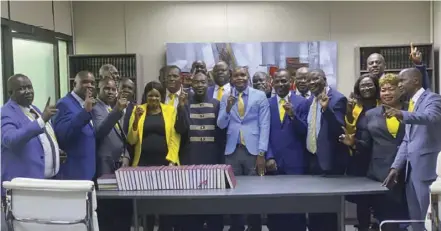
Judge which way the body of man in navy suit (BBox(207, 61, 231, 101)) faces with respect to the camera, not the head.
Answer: toward the camera

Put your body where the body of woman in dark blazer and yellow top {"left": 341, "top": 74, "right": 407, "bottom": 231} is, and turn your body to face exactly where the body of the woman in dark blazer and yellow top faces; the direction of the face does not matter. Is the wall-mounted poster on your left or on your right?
on your right

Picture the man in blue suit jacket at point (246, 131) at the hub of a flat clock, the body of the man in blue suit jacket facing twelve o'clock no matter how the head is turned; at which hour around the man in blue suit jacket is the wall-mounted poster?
The wall-mounted poster is roughly at 6 o'clock from the man in blue suit jacket.

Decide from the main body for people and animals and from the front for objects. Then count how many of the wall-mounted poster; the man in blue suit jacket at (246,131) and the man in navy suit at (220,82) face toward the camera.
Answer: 3

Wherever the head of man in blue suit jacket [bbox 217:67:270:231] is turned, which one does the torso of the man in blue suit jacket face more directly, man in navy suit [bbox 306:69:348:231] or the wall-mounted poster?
the man in navy suit

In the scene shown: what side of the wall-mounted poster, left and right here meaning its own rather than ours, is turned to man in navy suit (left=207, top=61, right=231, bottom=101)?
front

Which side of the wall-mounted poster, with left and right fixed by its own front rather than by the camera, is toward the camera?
front

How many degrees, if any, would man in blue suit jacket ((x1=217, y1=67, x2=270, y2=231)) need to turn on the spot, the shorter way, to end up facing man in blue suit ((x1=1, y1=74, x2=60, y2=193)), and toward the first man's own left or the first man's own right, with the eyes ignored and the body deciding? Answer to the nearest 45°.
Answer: approximately 45° to the first man's own right

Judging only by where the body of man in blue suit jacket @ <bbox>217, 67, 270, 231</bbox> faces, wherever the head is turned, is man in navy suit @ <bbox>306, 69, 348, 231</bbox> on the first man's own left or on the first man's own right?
on the first man's own left

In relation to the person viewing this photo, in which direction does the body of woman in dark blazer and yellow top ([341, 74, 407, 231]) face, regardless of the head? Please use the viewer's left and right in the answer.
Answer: facing the viewer and to the left of the viewer

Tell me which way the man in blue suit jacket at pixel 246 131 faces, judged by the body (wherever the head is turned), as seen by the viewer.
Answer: toward the camera

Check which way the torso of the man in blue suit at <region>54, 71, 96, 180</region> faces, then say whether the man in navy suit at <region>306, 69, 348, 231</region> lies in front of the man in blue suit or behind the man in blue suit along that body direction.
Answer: in front

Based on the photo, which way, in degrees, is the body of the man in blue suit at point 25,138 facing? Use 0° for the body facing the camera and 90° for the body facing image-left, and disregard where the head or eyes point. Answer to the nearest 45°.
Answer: approximately 315°
